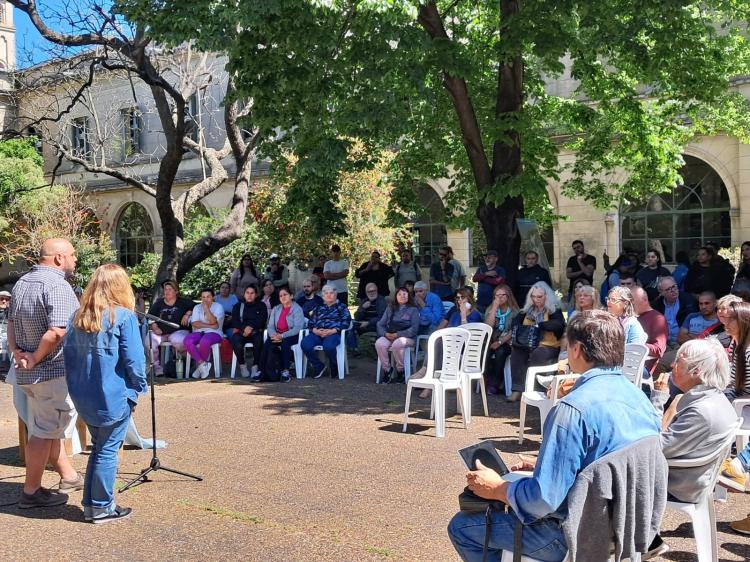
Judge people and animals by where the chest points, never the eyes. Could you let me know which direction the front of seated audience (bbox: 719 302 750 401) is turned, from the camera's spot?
facing to the left of the viewer

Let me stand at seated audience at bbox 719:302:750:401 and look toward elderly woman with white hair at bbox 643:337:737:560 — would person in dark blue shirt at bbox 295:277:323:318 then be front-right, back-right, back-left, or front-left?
back-right

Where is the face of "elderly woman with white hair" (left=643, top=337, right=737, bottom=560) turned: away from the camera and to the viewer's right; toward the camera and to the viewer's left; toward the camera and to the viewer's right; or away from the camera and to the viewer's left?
away from the camera and to the viewer's left

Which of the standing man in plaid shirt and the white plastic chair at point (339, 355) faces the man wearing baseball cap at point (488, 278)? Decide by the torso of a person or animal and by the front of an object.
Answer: the standing man in plaid shirt

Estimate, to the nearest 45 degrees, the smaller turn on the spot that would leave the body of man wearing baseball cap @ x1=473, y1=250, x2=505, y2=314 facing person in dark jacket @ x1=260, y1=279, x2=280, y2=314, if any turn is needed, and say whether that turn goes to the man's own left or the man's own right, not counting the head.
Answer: approximately 45° to the man's own right

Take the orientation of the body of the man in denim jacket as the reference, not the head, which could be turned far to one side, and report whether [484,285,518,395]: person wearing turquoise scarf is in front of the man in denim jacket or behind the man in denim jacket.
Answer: in front

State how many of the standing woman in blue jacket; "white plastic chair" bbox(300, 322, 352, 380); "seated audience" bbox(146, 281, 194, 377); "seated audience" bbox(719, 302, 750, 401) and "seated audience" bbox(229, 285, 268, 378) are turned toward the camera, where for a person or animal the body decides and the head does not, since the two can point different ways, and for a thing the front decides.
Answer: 3

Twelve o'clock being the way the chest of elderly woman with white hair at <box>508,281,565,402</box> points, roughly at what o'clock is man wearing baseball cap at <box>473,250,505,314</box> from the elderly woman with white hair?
The man wearing baseball cap is roughly at 4 o'clock from the elderly woman with white hair.

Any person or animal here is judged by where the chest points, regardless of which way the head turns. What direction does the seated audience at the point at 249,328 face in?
toward the camera

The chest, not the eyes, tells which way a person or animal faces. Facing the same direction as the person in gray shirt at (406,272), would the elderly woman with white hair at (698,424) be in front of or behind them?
in front

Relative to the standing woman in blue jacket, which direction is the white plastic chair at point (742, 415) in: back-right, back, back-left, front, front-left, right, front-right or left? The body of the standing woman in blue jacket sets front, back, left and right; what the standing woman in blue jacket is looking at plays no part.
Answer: front-right

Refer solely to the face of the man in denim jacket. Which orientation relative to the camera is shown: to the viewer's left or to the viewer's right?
to the viewer's left

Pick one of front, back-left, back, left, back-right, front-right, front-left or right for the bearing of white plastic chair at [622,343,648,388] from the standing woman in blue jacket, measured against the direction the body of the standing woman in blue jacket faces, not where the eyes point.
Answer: front-right

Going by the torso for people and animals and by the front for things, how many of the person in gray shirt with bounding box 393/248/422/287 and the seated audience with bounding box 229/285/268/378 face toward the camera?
2

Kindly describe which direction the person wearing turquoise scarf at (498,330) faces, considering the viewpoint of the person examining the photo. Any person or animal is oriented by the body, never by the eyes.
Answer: facing the viewer and to the left of the viewer

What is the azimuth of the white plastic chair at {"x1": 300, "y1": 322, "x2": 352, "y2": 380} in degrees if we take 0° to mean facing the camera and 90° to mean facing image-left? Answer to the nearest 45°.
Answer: approximately 0°
